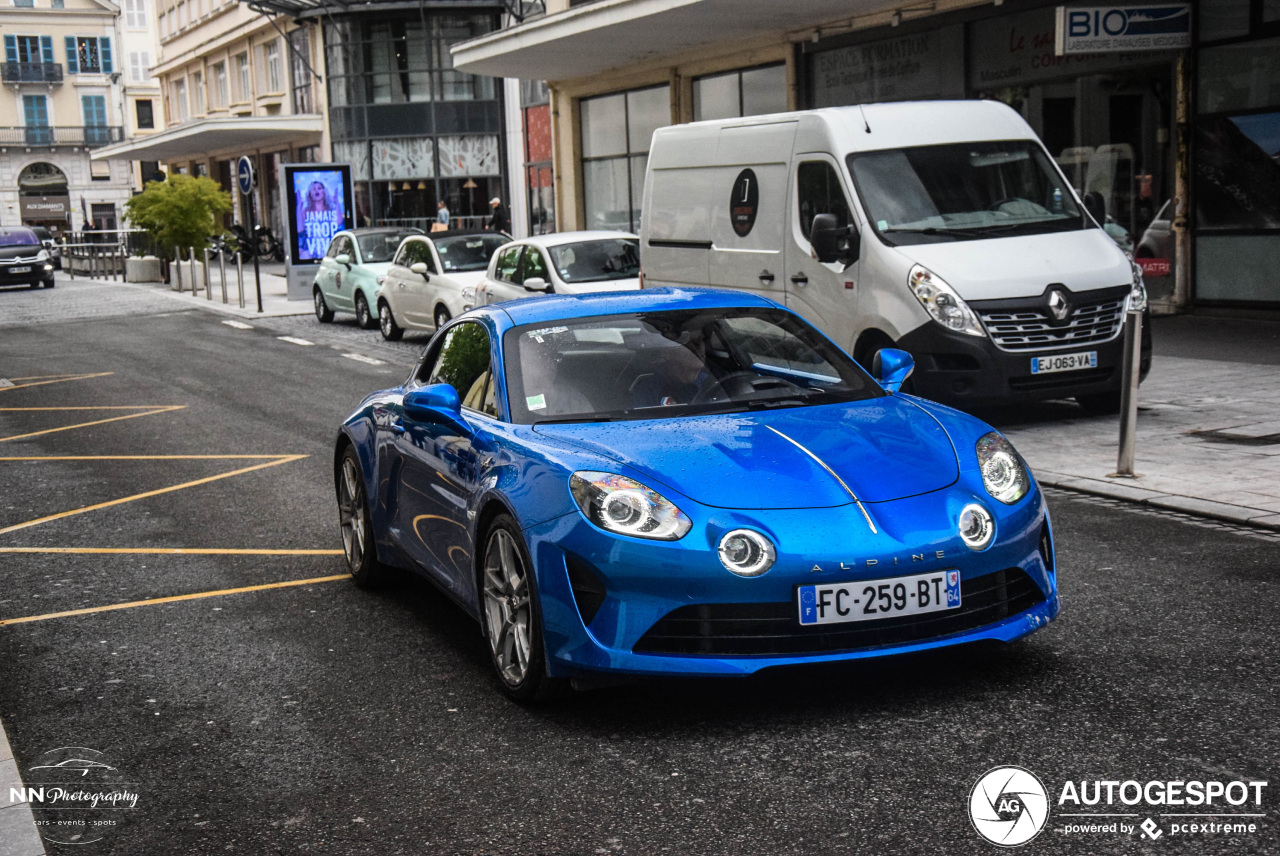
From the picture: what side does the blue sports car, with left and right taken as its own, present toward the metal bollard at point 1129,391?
left

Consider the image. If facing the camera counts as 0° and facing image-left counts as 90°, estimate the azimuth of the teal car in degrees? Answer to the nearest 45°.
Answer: approximately 315°

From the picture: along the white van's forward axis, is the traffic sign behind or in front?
behind

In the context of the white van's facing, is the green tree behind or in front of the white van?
behind

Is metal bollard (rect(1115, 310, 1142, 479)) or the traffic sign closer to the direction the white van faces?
the metal bollard

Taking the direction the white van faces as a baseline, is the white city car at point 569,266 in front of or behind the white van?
behind

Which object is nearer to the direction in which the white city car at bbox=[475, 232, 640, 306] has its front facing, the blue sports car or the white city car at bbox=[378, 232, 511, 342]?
the blue sports car

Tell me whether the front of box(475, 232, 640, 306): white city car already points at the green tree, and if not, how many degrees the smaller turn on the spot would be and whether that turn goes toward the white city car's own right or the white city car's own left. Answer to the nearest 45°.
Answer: approximately 180°

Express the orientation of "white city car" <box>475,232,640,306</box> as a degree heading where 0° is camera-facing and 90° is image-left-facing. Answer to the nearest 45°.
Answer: approximately 315°

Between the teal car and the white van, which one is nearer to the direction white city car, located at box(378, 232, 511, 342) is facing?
the white van
